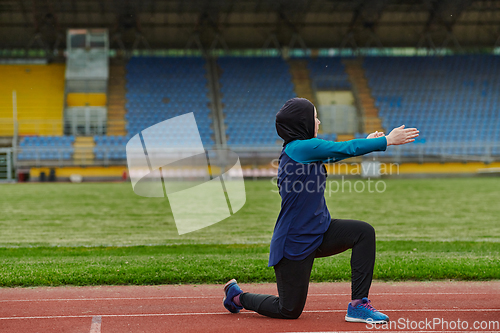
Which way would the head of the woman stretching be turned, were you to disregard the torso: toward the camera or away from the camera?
away from the camera

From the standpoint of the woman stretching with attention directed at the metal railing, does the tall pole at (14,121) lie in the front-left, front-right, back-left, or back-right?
front-left

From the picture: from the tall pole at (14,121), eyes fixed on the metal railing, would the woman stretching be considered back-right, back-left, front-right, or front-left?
front-right

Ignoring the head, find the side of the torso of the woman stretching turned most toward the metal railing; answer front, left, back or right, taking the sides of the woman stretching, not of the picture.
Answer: left

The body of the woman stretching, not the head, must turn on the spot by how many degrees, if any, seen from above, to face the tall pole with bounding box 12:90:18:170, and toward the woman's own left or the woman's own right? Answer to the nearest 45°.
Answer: approximately 135° to the woman's own left

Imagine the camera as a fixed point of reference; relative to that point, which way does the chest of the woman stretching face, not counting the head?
to the viewer's right
